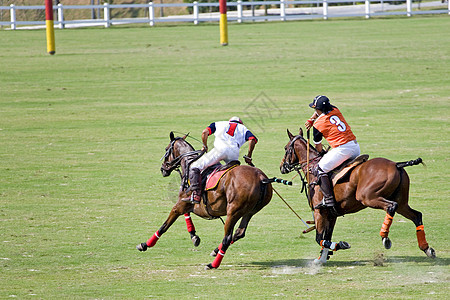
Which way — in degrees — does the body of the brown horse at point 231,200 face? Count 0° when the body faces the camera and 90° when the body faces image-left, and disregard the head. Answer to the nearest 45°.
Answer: approximately 135°

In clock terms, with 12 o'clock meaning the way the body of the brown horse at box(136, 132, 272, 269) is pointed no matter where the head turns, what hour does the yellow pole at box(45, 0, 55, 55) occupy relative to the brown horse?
The yellow pole is roughly at 1 o'clock from the brown horse.

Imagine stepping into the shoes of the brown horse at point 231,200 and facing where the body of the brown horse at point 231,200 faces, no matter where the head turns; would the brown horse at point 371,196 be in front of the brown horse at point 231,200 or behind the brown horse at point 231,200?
behind

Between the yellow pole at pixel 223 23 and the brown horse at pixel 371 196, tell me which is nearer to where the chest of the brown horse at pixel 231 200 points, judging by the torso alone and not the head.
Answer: the yellow pole

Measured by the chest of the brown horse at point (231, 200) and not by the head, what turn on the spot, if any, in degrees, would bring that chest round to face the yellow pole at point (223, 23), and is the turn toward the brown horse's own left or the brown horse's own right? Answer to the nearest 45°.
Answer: approximately 45° to the brown horse's own right
